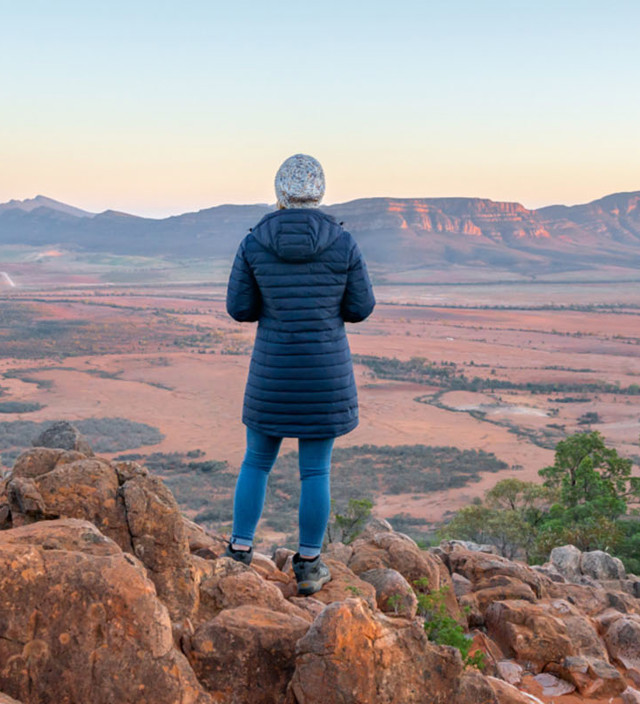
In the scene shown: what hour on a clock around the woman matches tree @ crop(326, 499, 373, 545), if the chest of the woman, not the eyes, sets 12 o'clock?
The tree is roughly at 12 o'clock from the woman.

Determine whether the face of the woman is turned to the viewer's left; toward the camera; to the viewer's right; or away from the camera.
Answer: away from the camera

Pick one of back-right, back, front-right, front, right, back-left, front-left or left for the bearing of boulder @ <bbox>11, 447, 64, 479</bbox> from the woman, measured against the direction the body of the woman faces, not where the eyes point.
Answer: left

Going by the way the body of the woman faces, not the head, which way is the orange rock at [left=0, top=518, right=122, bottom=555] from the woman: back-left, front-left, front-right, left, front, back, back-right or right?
back-left

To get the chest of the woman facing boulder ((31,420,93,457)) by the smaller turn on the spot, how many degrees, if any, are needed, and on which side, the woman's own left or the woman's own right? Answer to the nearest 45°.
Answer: approximately 45° to the woman's own left

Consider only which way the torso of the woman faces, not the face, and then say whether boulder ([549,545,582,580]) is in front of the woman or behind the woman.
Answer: in front

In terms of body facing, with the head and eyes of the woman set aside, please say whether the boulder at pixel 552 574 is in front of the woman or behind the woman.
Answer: in front

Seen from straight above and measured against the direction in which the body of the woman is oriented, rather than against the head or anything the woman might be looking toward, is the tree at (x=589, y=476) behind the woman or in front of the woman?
in front

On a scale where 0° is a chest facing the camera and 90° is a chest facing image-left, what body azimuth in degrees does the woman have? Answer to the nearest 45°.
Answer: approximately 180°
